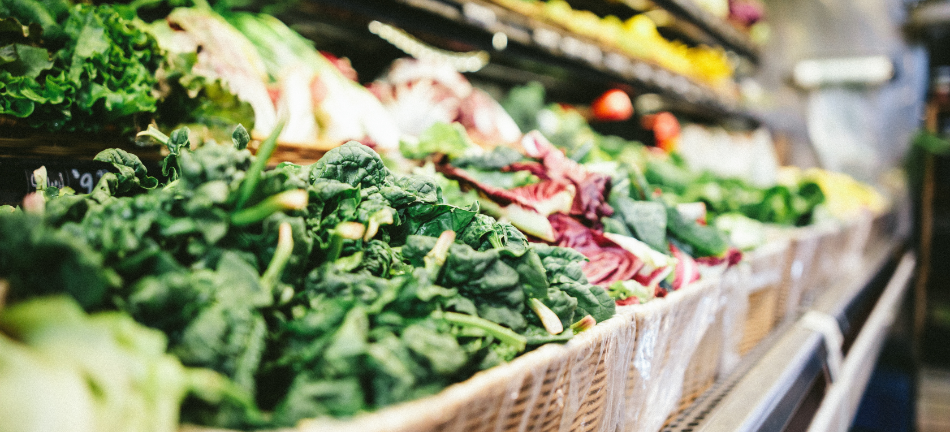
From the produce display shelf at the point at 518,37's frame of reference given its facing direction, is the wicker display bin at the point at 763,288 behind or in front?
in front

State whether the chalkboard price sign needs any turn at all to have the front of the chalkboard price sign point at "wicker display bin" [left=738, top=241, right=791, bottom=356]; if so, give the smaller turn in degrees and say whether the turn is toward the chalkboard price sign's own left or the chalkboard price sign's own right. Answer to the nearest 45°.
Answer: approximately 90° to the chalkboard price sign's own left

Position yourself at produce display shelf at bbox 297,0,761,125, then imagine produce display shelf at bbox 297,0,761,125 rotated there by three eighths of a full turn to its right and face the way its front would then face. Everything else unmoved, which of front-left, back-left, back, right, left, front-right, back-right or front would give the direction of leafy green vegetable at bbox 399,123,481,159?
left

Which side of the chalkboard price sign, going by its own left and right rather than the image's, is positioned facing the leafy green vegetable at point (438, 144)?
left

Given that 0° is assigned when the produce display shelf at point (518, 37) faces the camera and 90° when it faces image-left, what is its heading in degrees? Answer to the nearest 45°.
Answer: approximately 315°

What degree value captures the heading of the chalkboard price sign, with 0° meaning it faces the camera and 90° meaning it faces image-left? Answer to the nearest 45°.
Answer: approximately 0°

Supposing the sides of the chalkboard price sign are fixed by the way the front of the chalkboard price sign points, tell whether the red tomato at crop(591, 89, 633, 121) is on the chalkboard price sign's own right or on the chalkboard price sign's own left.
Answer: on the chalkboard price sign's own left

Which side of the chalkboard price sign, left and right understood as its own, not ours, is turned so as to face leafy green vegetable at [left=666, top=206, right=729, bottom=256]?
left

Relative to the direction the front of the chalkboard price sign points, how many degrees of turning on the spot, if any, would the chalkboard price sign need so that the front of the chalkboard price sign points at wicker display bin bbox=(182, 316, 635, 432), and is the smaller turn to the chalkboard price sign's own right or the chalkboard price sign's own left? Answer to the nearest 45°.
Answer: approximately 45° to the chalkboard price sign's own left

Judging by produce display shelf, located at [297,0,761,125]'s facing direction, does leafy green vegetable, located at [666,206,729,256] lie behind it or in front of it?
in front
